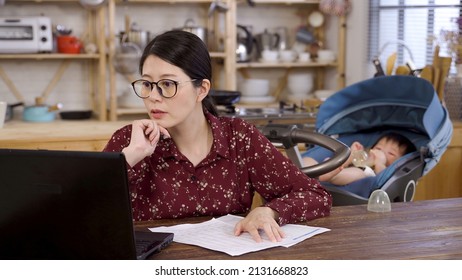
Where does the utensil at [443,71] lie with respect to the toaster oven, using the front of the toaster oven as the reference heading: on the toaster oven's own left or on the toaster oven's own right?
on the toaster oven's own left

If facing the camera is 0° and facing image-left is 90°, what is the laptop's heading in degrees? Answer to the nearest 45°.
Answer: approximately 225°

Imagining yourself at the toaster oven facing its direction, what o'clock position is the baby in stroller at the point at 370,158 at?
The baby in stroller is roughly at 11 o'clock from the toaster oven.

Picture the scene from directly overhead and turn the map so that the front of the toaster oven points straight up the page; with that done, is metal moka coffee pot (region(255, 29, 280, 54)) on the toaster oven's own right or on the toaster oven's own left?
on the toaster oven's own left

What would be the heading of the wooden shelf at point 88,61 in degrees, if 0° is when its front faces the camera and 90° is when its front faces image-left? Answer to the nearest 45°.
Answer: approximately 0°

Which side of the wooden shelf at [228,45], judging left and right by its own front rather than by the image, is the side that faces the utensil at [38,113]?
right

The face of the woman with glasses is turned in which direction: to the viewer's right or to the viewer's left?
to the viewer's left
